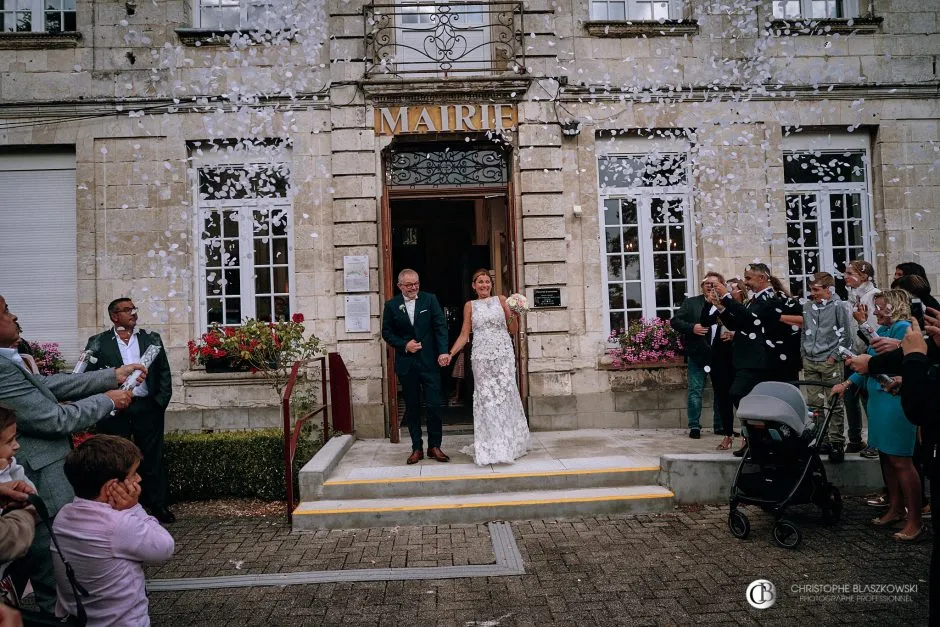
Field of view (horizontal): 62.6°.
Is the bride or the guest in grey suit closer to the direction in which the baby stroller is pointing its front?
the guest in grey suit

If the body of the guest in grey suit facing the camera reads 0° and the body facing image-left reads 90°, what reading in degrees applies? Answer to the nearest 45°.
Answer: approximately 270°

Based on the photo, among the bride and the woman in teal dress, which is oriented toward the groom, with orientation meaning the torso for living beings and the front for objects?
the woman in teal dress

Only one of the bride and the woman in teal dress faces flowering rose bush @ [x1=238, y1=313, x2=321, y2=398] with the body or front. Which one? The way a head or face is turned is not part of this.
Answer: the woman in teal dress

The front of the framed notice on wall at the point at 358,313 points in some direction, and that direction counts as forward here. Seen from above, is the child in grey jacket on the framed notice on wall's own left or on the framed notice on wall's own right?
on the framed notice on wall's own left

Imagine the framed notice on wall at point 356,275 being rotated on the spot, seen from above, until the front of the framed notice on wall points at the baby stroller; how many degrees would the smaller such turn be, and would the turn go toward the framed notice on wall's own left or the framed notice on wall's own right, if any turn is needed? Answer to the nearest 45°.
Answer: approximately 45° to the framed notice on wall's own left

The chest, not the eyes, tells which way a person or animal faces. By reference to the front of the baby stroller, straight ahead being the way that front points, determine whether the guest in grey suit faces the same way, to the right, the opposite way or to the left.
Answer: the opposite way

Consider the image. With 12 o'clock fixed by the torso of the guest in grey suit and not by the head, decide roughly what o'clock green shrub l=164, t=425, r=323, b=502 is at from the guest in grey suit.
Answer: The green shrub is roughly at 10 o'clock from the guest in grey suit.
